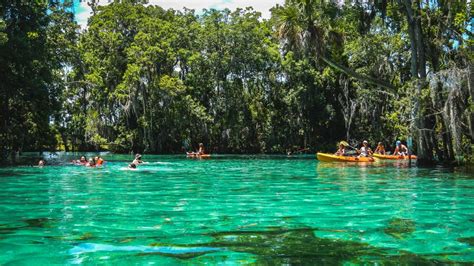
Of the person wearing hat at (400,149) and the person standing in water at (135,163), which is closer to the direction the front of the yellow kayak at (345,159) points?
the person standing in water

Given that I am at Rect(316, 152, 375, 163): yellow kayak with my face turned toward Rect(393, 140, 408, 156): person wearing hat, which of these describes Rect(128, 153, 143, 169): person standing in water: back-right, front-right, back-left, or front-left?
back-left

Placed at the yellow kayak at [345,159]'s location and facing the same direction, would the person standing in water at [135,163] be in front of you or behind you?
in front

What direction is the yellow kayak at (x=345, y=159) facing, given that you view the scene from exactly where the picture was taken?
facing to the left of the viewer

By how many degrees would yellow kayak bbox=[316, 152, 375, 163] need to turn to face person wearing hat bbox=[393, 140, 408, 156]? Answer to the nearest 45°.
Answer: approximately 135° to its right

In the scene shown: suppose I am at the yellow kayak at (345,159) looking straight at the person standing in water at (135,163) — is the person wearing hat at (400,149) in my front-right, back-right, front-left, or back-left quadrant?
back-right
